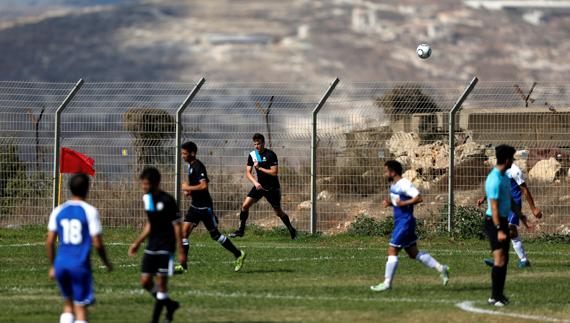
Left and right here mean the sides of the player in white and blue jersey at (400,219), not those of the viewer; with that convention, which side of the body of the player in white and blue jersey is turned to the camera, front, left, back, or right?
left

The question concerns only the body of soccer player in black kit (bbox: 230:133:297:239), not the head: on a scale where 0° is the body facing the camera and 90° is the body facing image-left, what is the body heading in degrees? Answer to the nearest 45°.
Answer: approximately 45°

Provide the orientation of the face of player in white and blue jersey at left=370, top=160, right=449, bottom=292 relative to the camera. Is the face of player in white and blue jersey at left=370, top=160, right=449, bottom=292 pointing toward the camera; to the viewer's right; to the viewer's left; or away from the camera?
to the viewer's left

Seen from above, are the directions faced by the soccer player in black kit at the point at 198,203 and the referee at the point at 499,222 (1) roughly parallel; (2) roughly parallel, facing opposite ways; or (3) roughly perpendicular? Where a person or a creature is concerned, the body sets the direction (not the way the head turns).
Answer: roughly parallel, facing opposite ways

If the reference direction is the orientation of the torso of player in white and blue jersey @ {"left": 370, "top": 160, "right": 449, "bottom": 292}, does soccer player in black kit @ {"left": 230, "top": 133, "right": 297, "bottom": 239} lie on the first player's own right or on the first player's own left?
on the first player's own right
